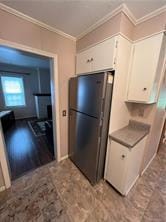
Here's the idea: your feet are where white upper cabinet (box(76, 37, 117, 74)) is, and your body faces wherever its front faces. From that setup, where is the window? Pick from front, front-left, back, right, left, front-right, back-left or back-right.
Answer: right

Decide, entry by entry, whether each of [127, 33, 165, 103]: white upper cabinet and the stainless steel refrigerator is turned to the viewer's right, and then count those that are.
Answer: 0

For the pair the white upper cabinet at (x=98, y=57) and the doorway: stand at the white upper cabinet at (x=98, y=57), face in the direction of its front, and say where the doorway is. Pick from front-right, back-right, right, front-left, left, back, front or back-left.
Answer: right

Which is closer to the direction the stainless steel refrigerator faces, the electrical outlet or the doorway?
the doorway

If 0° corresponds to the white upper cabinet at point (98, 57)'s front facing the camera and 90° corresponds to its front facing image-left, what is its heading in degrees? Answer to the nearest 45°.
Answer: approximately 45°

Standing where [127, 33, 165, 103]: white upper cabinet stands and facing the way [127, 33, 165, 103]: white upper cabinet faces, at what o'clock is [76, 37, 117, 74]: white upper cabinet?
[76, 37, 117, 74]: white upper cabinet is roughly at 1 o'clock from [127, 33, 165, 103]: white upper cabinet.

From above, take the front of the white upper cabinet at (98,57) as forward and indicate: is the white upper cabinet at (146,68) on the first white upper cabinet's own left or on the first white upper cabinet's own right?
on the first white upper cabinet's own left

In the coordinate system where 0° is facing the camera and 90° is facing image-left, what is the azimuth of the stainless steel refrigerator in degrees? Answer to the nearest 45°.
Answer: approximately 45°

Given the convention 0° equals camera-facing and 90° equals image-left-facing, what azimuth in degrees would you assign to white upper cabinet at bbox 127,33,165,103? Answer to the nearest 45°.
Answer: approximately 45°

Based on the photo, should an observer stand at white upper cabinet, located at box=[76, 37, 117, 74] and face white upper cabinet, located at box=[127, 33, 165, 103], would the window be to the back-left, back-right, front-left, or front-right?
back-left
